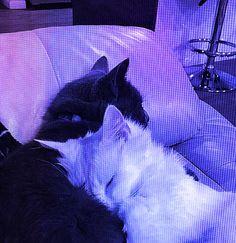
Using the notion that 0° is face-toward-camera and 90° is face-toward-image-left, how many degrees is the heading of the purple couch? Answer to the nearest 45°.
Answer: approximately 0°
